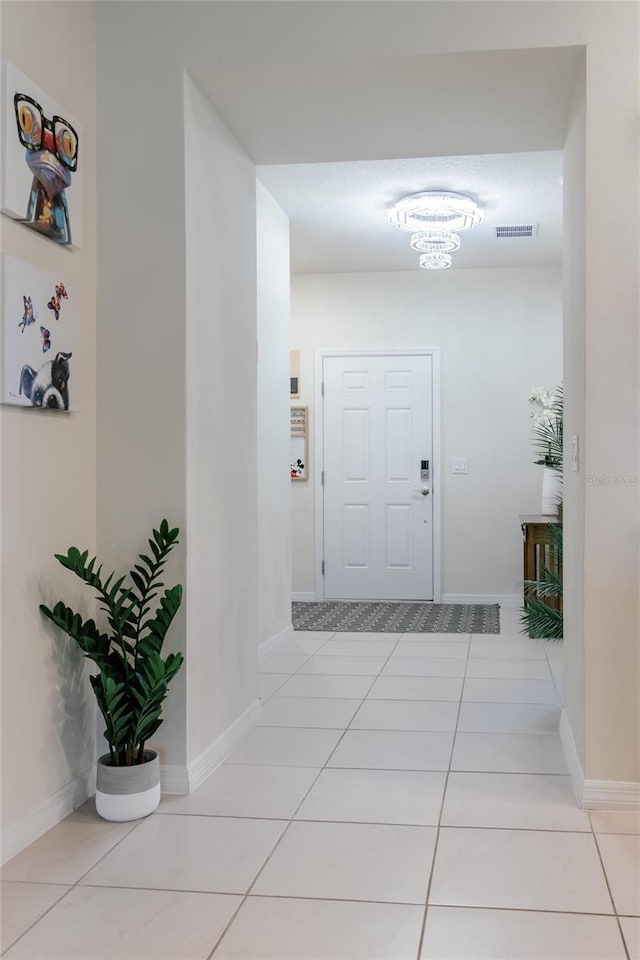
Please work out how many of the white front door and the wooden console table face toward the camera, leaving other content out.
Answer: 1

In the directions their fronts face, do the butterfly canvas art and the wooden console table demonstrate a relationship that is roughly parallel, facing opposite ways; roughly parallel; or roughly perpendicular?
roughly parallel, facing opposite ways

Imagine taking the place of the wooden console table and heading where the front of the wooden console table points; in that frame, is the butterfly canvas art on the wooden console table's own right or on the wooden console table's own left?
on the wooden console table's own left

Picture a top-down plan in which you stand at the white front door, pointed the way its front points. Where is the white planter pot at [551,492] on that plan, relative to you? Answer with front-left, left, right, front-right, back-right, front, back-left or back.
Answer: front-left

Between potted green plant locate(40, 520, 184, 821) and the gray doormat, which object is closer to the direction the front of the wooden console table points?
the gray doormat

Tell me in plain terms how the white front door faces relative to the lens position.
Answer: facing the viewer

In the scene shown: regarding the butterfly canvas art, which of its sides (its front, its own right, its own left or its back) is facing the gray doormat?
left

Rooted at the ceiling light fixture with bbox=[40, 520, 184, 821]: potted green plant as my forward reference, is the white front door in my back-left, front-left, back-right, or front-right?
back-right

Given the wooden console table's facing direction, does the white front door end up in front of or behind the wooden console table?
in front

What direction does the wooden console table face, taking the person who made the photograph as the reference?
facing to the left of the viewer

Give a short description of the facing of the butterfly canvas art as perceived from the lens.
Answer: facing the viewer and to the right of the viewer

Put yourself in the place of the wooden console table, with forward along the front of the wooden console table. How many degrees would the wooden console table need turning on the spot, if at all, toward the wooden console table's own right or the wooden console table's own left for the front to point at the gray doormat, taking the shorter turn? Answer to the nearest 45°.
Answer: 0° — it already faces it

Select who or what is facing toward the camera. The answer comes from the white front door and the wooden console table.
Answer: the white front door

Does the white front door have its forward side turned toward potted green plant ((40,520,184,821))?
yes

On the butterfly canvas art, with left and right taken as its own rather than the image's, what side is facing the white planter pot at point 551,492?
left
